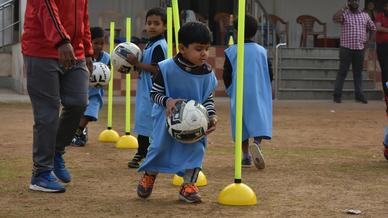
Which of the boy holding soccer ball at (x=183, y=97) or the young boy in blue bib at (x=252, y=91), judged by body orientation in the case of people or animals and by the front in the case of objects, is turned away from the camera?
the young boy in blue bib

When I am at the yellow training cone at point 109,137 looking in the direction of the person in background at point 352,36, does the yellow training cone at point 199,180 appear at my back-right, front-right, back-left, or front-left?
back-right

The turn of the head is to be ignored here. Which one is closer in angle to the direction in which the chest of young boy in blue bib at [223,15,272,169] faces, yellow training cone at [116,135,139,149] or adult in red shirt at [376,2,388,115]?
the adult in red shirt

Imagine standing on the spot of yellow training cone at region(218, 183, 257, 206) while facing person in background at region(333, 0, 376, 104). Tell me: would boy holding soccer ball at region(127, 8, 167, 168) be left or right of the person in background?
left

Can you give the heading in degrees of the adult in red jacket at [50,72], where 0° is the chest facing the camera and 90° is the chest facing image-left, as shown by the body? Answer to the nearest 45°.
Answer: approximately 315°

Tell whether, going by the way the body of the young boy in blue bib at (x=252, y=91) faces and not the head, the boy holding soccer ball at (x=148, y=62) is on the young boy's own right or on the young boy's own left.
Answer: on the young boy's own left

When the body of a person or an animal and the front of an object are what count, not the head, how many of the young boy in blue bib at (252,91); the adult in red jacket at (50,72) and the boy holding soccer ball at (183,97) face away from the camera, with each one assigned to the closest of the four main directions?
1

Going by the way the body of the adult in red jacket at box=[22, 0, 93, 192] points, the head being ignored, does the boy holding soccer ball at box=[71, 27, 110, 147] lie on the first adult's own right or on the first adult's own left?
on the first adult's own left

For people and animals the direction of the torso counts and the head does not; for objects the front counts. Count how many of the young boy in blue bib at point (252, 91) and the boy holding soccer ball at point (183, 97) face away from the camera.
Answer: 1

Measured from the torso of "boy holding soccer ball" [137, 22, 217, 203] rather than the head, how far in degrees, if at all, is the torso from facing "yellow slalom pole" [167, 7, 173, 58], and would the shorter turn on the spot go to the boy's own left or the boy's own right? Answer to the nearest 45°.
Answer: approximately 135° to the boy's own left

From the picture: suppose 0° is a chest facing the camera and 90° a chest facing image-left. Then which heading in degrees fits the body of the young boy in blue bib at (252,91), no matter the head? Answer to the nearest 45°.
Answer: approximately 180°
